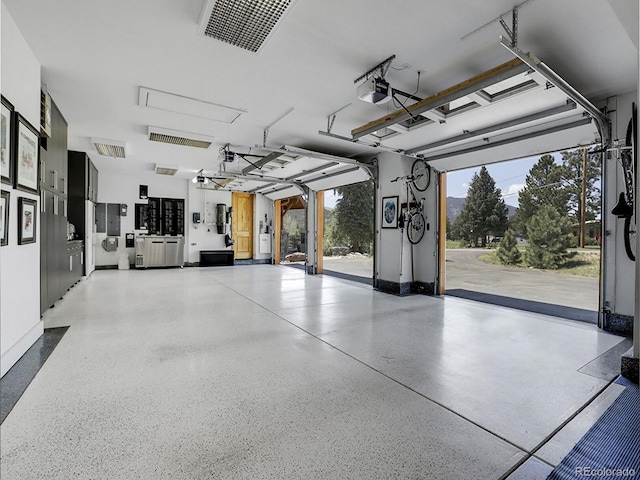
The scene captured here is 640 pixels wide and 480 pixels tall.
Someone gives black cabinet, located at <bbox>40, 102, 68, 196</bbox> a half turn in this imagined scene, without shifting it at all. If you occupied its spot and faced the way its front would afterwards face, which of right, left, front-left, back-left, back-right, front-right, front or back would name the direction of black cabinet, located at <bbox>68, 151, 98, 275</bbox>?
right

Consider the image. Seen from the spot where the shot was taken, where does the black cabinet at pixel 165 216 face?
facing the viewer

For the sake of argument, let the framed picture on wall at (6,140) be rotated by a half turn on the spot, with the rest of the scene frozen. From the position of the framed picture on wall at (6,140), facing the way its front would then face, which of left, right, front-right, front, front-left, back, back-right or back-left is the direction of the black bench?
back-right

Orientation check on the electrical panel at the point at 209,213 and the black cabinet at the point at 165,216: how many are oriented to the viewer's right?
0

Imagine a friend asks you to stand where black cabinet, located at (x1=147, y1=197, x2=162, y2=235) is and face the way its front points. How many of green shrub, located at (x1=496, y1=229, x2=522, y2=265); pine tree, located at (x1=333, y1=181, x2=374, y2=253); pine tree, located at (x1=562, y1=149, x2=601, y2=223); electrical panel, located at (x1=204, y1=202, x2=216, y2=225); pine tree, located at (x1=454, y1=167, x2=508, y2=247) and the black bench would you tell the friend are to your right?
0

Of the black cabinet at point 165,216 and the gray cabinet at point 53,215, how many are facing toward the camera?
1

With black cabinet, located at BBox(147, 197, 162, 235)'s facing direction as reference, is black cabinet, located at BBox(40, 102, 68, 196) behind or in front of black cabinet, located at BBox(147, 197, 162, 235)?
in front

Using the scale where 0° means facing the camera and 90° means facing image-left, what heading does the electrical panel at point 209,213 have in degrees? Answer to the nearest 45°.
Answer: approximately 0°

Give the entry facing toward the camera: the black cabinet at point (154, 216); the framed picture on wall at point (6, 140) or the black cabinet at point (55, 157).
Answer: the black cabinet at point (154, 216)

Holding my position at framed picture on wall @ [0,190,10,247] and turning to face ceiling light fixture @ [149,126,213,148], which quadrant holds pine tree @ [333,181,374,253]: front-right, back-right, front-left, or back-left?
front-right

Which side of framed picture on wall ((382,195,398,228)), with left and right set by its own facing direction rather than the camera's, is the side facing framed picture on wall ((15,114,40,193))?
front

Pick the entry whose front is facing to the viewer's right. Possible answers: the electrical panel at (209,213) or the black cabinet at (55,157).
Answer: the black cabinet

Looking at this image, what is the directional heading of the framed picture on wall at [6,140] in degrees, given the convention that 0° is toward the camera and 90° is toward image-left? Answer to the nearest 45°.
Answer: approximately 270°

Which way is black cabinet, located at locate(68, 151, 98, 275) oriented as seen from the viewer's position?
to the viewer's right

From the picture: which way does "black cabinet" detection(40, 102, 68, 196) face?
to the viewer's right

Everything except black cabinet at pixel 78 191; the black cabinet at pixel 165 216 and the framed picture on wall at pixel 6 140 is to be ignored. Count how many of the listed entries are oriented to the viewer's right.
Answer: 2

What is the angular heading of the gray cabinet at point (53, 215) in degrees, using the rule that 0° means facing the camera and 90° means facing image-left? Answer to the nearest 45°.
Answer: approximately 270°
